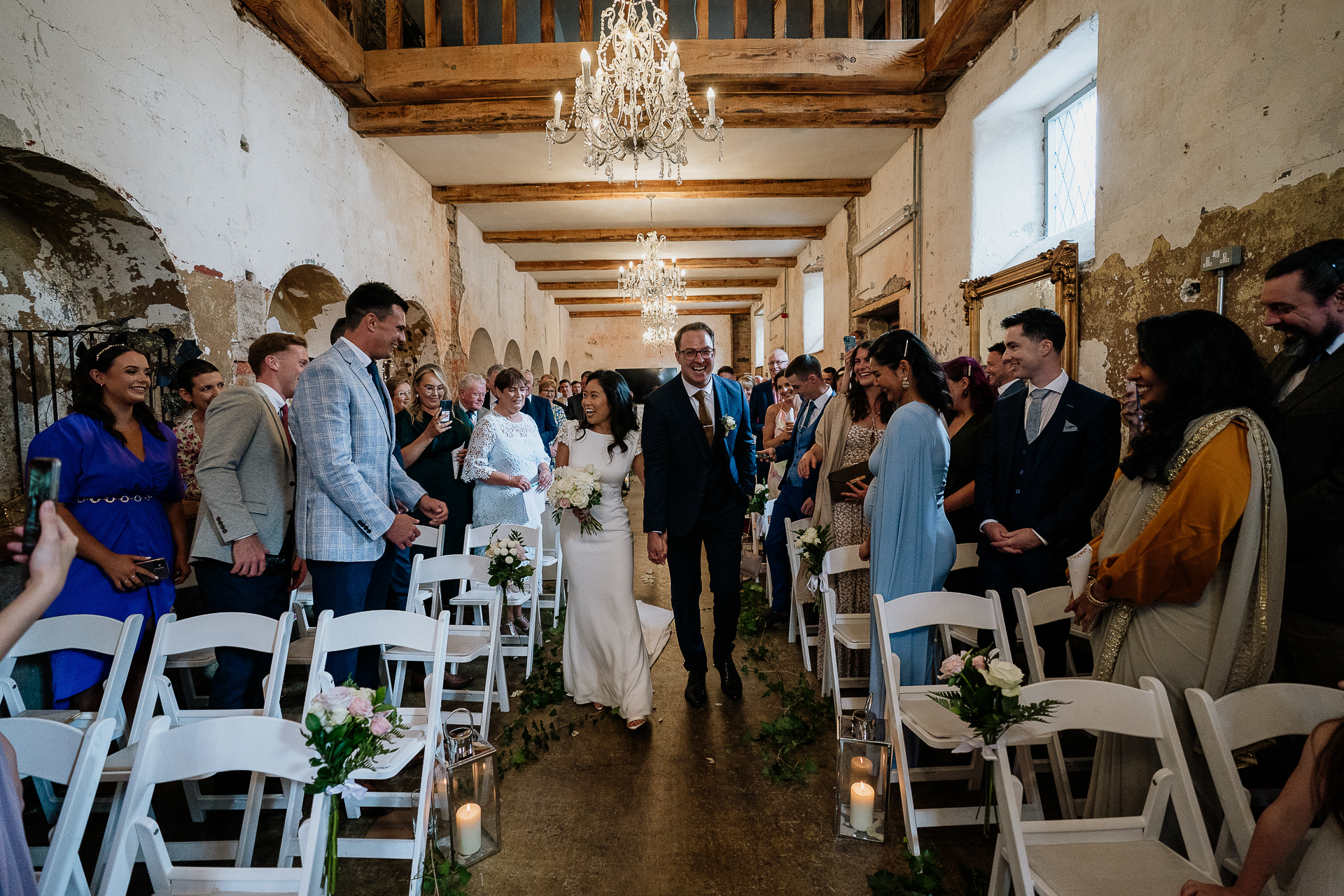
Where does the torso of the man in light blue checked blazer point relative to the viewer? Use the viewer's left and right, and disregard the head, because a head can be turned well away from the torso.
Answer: facing to the right of the viewer

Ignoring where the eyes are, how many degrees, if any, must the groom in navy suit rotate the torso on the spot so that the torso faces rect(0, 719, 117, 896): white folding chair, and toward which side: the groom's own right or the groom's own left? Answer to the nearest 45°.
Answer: approximately 45° to the groom's own right

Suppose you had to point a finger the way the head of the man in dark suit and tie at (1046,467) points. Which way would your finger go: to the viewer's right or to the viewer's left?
to the viewer's left

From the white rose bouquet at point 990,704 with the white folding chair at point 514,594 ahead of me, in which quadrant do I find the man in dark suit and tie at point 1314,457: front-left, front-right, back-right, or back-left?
back-right

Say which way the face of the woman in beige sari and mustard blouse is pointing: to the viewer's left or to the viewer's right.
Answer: to the viewer's left

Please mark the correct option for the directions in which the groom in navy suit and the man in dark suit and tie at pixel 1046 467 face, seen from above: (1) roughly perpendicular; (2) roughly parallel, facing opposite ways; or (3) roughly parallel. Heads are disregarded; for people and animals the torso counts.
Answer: roughly perpendicular

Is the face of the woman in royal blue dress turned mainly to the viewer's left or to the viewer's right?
to the viewer's right

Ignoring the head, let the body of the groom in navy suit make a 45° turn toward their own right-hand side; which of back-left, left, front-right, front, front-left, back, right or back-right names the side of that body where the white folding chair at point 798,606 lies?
back

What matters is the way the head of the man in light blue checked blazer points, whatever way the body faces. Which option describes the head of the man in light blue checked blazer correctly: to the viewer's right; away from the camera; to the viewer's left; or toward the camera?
to the viewer's right

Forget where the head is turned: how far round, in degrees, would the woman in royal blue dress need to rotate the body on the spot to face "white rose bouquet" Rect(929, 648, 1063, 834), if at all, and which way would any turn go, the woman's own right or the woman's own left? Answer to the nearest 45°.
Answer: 0° — they already face it

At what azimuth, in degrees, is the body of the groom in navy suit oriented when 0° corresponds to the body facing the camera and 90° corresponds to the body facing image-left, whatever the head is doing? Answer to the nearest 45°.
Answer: approximately 0°

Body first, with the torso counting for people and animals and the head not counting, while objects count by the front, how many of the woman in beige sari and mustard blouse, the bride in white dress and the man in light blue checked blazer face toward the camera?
1

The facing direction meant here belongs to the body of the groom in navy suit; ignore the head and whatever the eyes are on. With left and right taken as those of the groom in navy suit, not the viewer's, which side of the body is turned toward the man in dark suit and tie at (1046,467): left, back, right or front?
left

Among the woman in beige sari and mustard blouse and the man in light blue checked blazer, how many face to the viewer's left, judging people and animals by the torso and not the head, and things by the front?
1
